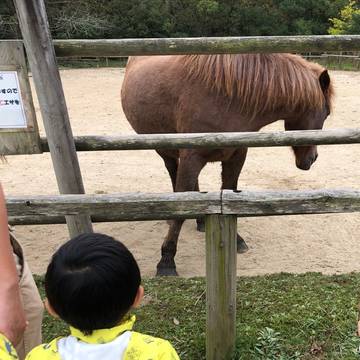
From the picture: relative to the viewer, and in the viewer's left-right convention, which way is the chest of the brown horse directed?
facing the viewer and to the right of the viewer

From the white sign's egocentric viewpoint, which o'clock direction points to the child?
The child is roughly at 12 o'clock from the white sign.

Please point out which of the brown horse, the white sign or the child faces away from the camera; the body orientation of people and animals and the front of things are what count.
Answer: the child

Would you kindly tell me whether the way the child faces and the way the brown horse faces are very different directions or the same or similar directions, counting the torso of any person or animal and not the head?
very different directions

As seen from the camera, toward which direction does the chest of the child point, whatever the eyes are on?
away from the camera

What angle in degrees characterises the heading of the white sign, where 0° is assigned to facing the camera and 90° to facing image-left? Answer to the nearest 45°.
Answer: approximately 0°

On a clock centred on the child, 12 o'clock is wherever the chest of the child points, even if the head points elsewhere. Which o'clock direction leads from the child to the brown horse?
The brown horse is roughly at 1 o'clock from the child.

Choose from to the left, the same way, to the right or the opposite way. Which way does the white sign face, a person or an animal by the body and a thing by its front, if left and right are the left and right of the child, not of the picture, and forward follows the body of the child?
the opposite way

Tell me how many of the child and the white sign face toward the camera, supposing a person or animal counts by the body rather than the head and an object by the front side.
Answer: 1

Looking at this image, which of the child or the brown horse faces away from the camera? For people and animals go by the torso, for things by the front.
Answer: the child
